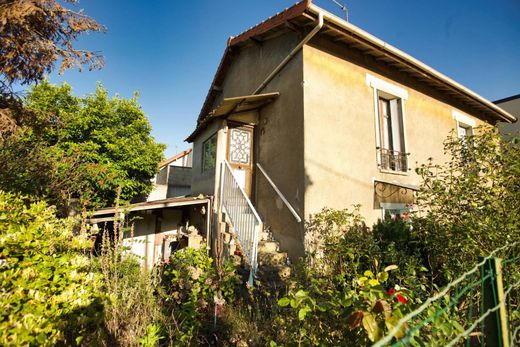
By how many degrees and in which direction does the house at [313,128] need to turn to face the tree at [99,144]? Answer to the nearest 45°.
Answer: approximately 45° to its right

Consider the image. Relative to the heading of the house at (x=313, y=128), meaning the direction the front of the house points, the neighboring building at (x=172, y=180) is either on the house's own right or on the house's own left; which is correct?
on the house's own right

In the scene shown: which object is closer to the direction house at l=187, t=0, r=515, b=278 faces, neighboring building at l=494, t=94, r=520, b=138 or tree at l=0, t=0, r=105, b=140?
the tree

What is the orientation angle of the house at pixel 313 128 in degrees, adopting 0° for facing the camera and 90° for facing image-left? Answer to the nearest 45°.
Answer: approximately 45°

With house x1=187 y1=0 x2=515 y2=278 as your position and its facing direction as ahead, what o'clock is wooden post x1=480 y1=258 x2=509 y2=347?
The wooden post is roughly at 10 o'clock from the house.

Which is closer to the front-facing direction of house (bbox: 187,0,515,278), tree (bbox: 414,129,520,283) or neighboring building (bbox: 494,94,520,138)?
the tree

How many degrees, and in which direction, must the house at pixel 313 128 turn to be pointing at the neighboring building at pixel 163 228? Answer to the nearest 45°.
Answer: approximately 45° to its right

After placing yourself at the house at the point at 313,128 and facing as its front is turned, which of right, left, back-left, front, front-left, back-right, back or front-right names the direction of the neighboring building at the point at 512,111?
back

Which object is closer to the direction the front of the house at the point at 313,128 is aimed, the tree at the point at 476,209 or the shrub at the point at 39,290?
the shrub
